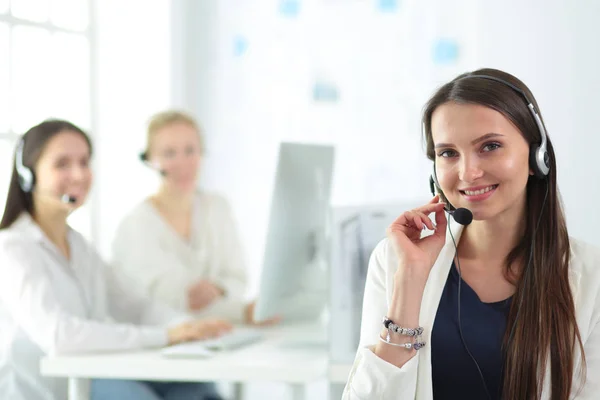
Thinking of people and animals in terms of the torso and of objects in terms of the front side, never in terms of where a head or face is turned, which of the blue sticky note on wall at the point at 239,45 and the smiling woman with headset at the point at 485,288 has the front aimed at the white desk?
the blue sticky note on wall

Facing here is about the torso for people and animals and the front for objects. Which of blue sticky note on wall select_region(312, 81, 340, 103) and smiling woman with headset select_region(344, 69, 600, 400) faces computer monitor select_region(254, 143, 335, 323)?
the blue sticky note on wall

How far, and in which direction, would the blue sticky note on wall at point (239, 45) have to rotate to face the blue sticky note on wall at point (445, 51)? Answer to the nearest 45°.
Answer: approximately 45° to its left

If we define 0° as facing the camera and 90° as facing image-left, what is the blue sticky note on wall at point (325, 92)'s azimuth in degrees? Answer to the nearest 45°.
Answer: approximately 0°

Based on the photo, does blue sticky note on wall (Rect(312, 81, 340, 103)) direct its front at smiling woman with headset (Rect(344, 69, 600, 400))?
yes

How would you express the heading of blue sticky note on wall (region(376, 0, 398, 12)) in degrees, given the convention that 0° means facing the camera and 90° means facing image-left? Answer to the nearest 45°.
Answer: approximately 0°

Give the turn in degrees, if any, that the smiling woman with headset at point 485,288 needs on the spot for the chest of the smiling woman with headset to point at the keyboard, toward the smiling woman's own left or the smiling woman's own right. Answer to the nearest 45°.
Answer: approximately 135° to the smiling woman's own right

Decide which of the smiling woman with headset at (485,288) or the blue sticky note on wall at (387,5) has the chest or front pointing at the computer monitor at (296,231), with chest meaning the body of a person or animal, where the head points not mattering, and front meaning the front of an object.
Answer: the blue sticky note on wall
